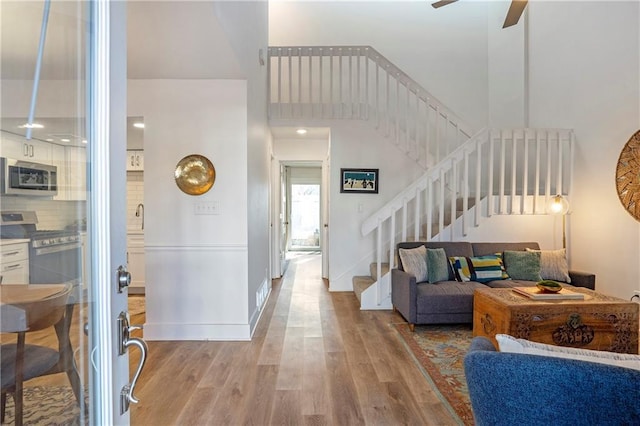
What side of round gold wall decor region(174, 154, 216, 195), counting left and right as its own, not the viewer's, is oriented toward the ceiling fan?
left

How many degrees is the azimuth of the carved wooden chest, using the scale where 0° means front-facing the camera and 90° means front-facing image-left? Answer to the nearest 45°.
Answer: approximately 0°

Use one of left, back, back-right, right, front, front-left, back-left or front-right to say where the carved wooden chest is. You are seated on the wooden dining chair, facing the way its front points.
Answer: back-right

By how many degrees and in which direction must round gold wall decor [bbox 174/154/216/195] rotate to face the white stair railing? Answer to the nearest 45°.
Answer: approximately 90° to its left

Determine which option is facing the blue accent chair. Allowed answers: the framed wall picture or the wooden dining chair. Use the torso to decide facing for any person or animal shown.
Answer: the framed wall picture

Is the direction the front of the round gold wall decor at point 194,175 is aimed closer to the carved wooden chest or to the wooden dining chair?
the wooden dining chair
